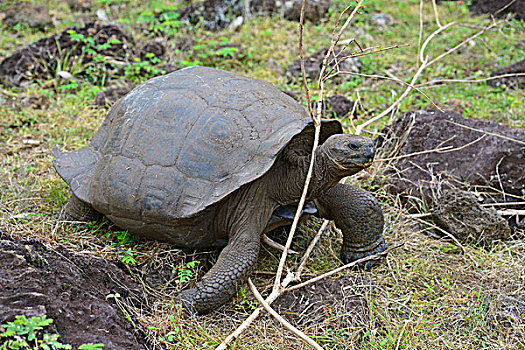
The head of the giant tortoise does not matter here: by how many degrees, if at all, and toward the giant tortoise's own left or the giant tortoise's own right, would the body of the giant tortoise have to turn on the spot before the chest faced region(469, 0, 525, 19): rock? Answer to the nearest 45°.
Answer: approximately 90° to the giant tortoise's own left

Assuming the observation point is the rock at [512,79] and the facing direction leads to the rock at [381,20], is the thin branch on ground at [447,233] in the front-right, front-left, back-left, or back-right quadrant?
back-left

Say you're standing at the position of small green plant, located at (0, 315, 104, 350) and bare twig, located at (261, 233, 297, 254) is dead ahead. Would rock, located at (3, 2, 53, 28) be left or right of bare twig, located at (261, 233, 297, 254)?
left

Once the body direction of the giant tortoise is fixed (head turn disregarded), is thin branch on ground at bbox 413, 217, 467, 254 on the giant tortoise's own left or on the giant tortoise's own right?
on the giant tortoise's own left

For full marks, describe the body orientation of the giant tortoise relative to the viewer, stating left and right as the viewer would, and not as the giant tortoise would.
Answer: facing the viewer and to the right of the viewer

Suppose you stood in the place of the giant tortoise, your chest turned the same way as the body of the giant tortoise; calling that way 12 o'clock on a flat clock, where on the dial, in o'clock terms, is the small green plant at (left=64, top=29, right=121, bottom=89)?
The small green plant is roughly at 7 o'clock from the giant tortoise.

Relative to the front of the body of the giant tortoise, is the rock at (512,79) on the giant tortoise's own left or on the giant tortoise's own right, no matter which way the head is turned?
on the giant tortoise's own left
